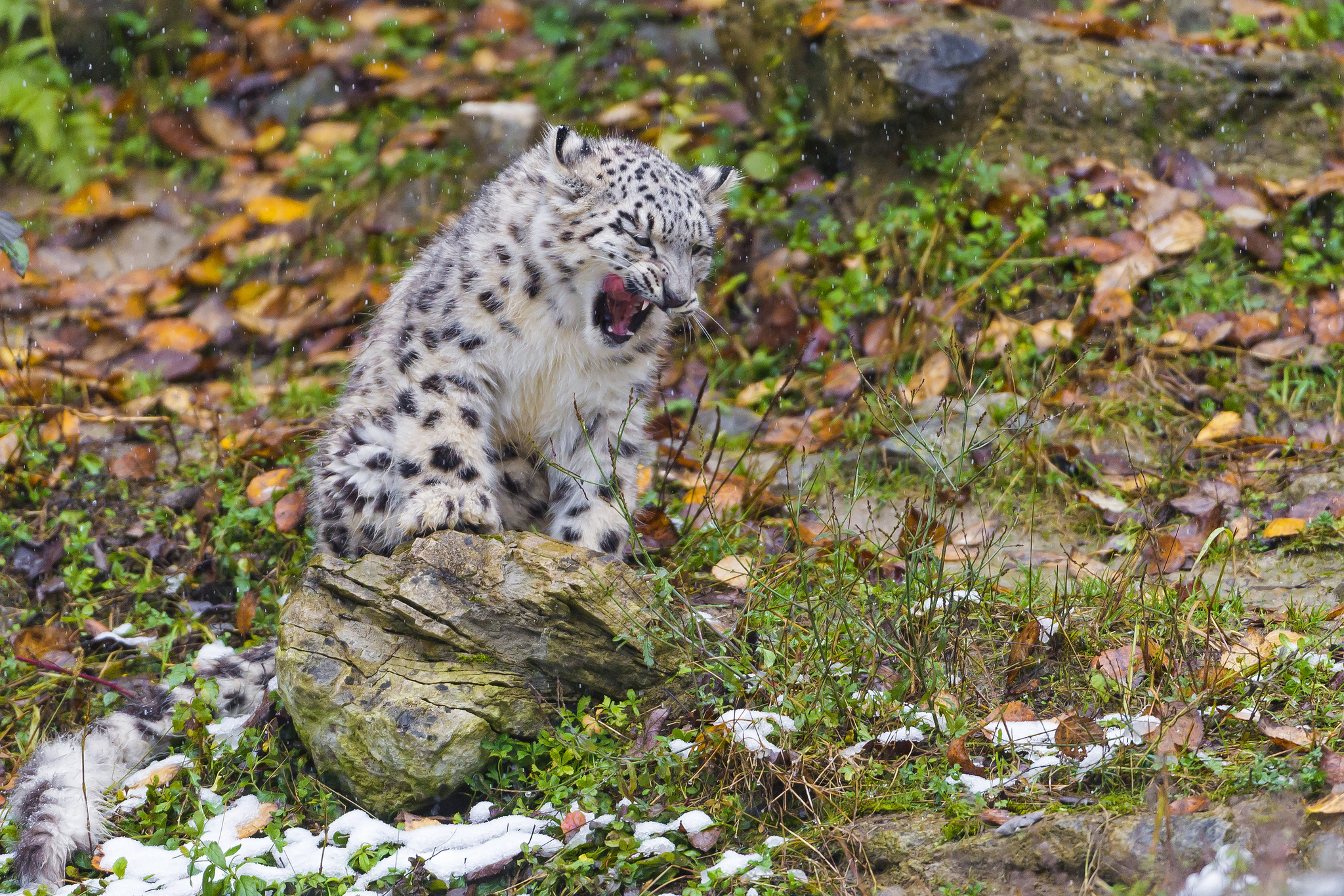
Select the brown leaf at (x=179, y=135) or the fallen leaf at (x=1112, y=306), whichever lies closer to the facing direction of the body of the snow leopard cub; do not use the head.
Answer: the fallen leaf

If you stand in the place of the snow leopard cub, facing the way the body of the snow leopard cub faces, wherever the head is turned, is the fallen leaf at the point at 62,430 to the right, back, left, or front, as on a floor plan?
back

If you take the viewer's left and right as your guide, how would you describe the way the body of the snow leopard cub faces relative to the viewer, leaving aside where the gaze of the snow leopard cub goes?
facing the viewer and to the right of the viewer

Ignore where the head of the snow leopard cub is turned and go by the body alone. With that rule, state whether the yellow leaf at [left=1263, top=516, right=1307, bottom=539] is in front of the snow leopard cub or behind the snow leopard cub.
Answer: in front

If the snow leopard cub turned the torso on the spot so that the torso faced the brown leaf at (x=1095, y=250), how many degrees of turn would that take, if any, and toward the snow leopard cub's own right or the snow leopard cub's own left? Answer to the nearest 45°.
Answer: approximately 90° to the snow leopard cub's own left

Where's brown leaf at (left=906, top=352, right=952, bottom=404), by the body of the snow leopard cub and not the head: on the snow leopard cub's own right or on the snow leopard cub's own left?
on the snow leopard cub's own left

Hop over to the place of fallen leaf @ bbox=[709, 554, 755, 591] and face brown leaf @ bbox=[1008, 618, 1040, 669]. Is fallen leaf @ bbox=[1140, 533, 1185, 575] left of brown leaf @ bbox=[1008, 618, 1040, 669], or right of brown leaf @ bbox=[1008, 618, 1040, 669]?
left

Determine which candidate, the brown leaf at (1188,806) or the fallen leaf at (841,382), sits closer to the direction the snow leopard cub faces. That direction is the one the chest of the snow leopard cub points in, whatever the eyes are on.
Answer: the brown leaf

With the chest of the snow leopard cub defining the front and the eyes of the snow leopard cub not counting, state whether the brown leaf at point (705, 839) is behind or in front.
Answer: in front

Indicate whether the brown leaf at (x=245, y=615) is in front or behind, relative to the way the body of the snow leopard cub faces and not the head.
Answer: behind

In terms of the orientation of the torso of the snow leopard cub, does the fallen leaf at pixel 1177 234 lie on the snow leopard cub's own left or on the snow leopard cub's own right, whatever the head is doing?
on the snow leopard cub's own left
